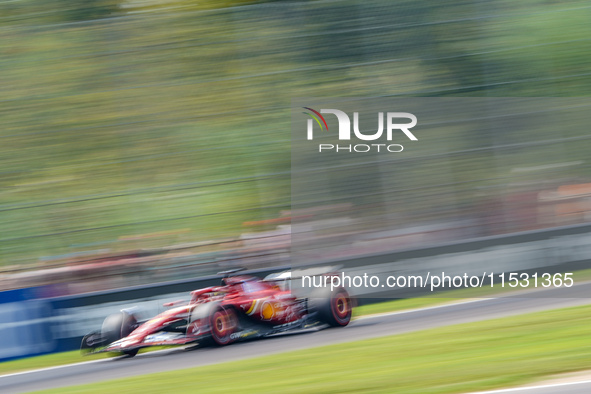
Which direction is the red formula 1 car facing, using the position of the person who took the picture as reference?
facing the viewer and to the left of the viewer
